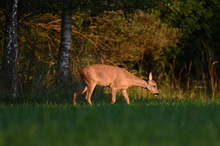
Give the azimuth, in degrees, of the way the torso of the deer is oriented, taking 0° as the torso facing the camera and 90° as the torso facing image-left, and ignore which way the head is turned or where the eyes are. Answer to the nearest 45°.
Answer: approximately 270°

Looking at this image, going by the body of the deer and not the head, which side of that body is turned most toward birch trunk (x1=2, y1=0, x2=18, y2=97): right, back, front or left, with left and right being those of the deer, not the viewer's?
back
